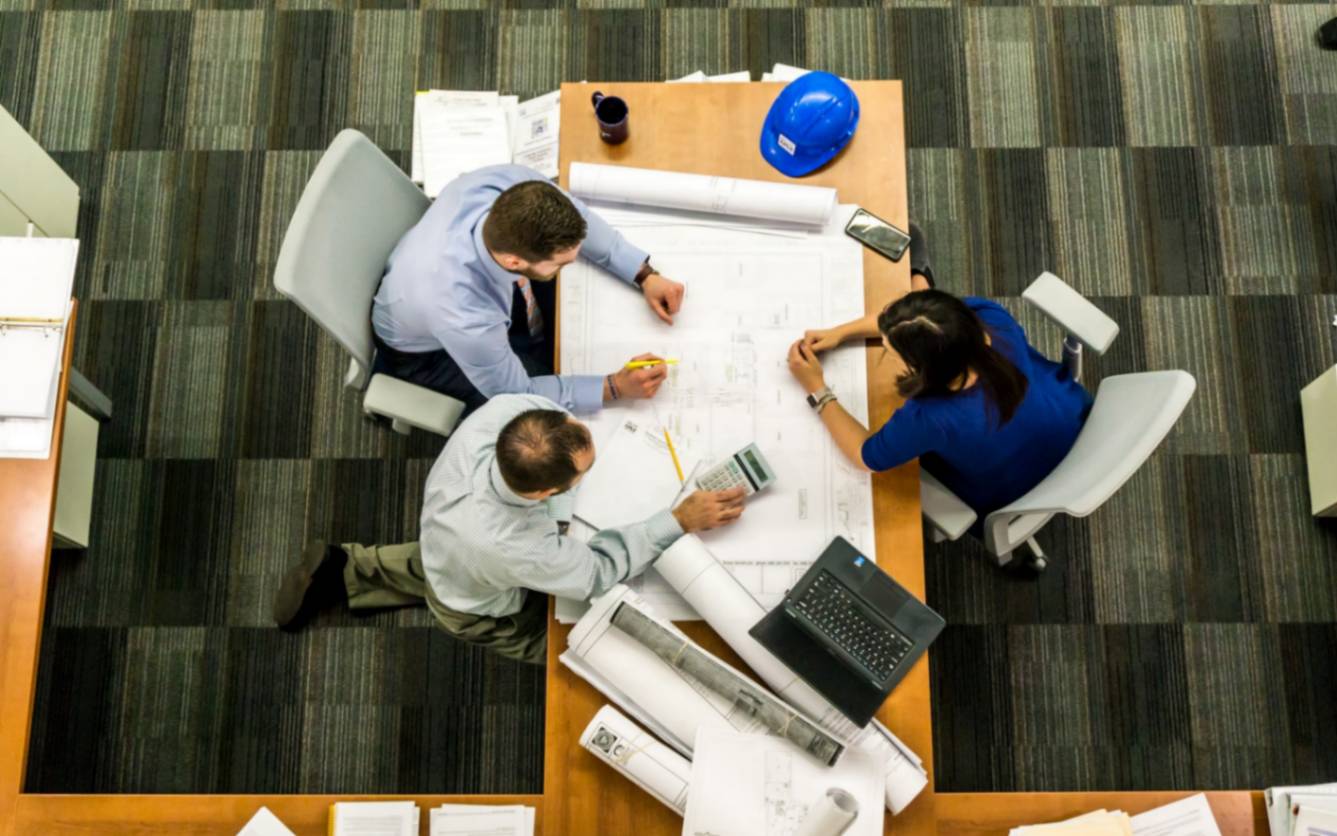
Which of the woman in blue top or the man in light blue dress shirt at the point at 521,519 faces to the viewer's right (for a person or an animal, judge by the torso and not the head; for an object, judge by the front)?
the man in light blue dress shirt

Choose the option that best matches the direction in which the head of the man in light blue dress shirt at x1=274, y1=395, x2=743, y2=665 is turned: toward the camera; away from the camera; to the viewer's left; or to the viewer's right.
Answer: to the viewer's right

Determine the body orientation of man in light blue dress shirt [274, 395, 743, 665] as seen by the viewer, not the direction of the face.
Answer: to the viewer's right

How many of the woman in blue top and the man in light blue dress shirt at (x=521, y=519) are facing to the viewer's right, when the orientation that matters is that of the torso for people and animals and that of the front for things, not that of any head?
1

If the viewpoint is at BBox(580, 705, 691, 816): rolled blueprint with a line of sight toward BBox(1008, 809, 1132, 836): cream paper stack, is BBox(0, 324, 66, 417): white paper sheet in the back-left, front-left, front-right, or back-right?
back-left

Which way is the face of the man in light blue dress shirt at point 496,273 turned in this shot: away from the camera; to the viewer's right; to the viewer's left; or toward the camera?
to the viewer's right

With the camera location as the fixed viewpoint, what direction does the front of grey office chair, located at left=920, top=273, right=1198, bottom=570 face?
facing away from the viewer and to the left of the viewer

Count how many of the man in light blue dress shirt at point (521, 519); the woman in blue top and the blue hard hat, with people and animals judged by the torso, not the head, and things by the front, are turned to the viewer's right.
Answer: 1
